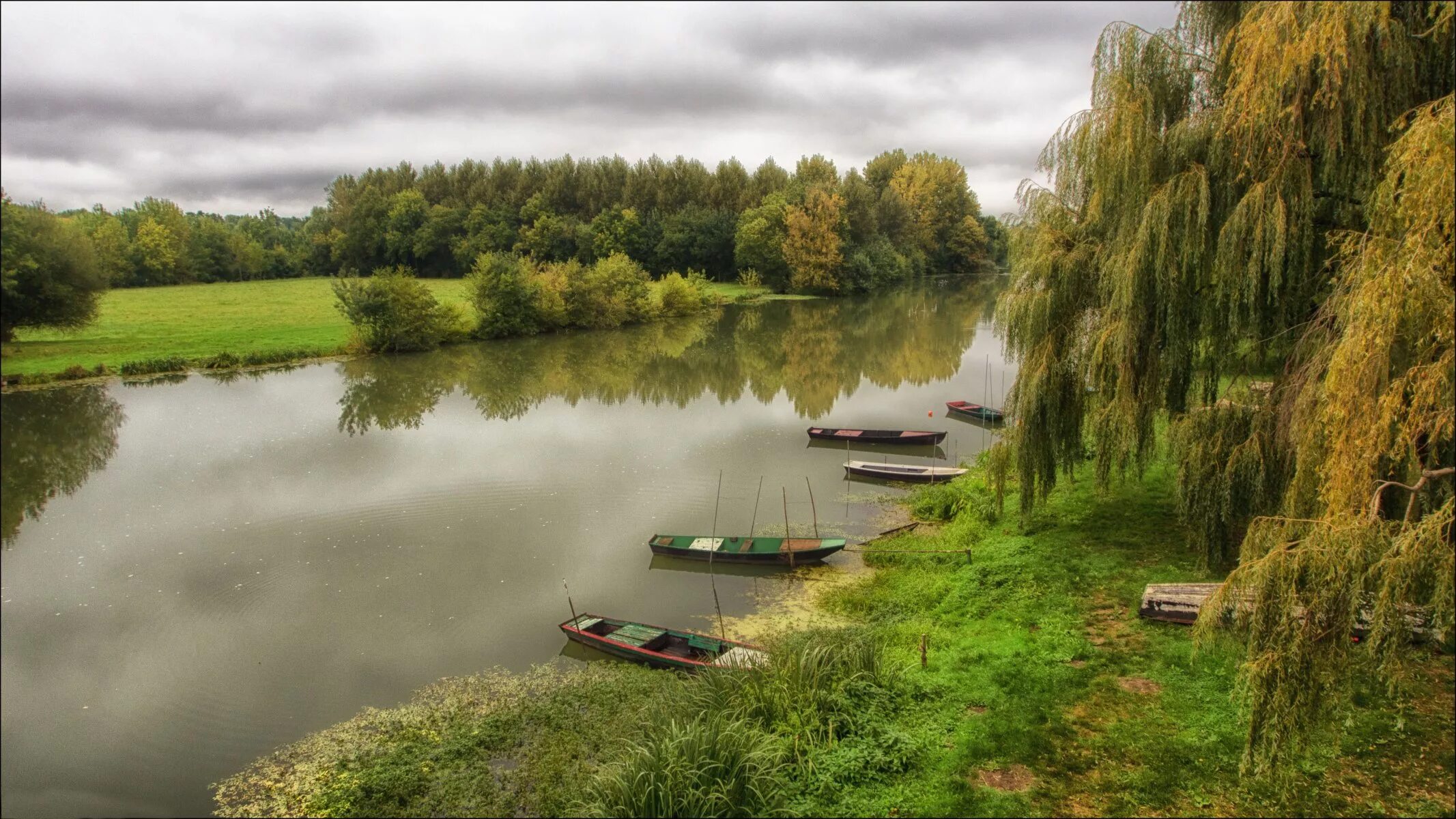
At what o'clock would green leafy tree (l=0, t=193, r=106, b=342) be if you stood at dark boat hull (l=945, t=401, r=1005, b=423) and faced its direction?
The green leafy tree is roughly at 2 o'clock from the dark boat hull.

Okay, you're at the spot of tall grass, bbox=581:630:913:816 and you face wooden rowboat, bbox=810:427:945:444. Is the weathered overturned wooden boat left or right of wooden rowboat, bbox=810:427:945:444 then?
right
